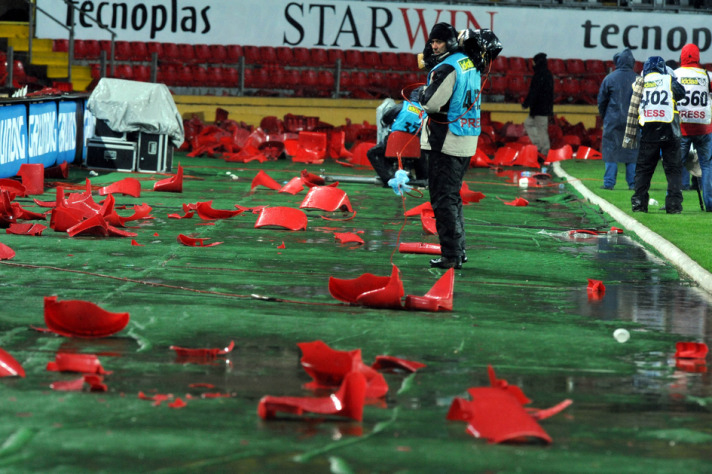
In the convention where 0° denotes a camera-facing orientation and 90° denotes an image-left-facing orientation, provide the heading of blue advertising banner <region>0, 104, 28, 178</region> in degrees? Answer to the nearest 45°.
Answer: approximately 315°

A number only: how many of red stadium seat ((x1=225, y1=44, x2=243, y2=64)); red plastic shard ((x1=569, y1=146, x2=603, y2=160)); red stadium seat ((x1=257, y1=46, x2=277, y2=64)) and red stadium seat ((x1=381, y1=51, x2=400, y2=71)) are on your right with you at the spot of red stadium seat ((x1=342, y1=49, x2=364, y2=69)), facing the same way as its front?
2

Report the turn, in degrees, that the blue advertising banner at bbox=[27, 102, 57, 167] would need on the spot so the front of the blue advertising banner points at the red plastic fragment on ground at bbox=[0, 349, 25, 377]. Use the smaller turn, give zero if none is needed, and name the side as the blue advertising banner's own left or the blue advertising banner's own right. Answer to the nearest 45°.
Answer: approximately 45° to the blue advertising banner's own right

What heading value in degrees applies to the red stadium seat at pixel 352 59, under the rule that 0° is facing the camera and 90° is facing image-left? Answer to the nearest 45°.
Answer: approximately 0°

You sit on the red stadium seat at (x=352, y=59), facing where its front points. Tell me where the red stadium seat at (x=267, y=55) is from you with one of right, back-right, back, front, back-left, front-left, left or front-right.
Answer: right

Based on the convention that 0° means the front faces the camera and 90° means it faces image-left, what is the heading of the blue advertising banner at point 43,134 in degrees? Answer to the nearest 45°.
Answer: approximately 315°

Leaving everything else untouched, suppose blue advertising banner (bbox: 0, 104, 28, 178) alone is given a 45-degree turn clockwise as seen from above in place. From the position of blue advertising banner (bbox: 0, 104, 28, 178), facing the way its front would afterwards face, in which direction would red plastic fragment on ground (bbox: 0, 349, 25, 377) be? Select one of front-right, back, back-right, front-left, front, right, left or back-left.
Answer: front

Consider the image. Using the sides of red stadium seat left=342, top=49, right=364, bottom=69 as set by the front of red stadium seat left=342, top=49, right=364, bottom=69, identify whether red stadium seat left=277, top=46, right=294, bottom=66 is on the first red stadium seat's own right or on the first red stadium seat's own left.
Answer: on the first red stadium seat's own right

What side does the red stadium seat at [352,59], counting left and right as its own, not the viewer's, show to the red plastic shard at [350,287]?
front

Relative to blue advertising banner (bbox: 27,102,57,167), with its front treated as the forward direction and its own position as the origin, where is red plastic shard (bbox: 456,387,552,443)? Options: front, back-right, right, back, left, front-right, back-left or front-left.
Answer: front-right

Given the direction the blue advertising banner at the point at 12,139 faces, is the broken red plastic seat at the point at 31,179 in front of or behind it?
in front

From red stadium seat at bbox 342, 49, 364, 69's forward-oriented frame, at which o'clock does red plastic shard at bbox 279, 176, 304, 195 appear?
The red plastic shard is roughly at 12 o'clock from the red stadium seat.
